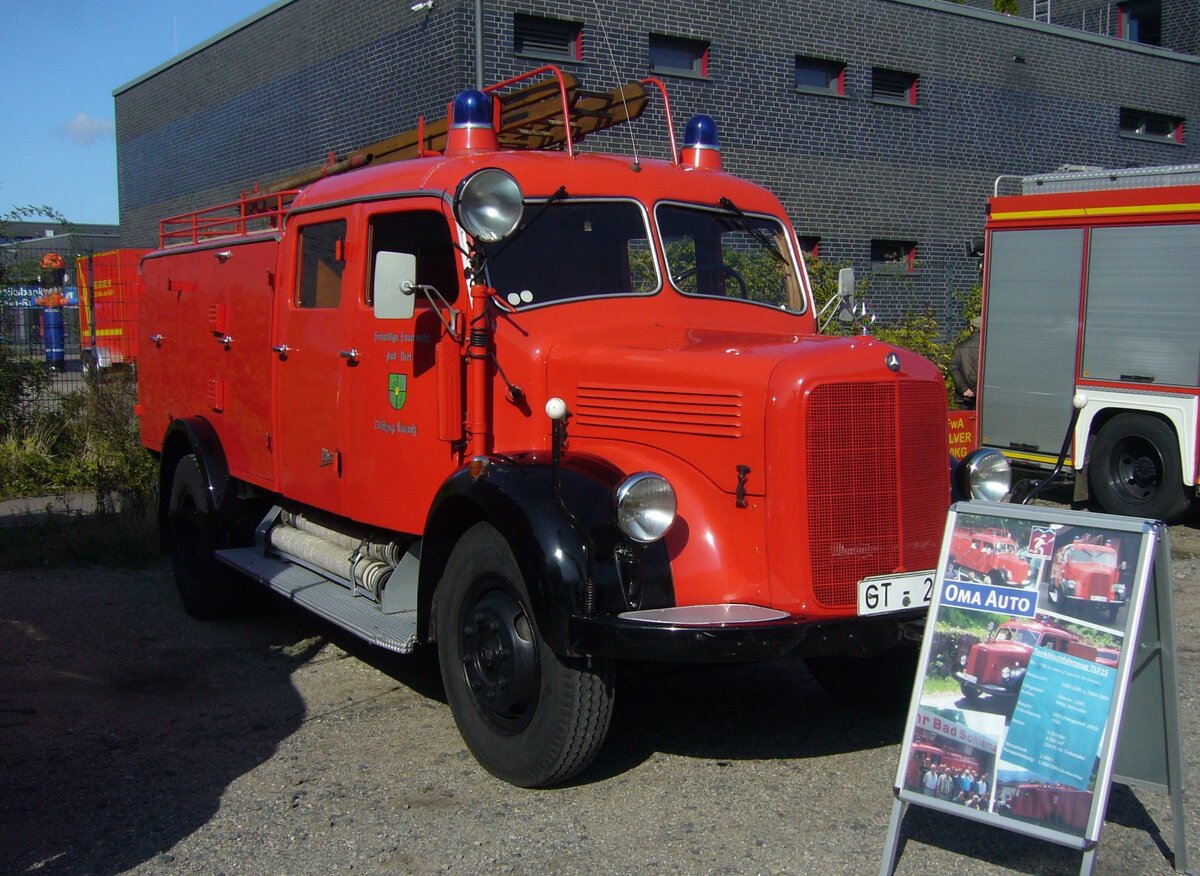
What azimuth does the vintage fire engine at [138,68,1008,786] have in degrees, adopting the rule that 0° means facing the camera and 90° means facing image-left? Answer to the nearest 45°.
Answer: approximately 315°

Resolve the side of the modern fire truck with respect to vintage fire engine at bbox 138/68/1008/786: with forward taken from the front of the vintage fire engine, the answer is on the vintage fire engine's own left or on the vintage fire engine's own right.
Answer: on the vintage fire engine's own left

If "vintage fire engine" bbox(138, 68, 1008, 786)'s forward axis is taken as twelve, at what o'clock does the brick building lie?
The brick building is roughly at 8 o'clock from the vintage fire engine.

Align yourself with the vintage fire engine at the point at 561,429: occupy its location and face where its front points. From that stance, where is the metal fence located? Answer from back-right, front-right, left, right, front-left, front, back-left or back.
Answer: back

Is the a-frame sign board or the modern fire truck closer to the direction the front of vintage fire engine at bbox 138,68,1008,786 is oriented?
the a-frame sign board

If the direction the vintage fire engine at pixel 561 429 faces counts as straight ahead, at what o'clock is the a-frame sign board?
The a-frame sign board is roughly at 12 o'clock from the vintage fire engine.

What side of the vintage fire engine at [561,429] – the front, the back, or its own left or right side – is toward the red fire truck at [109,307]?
back
